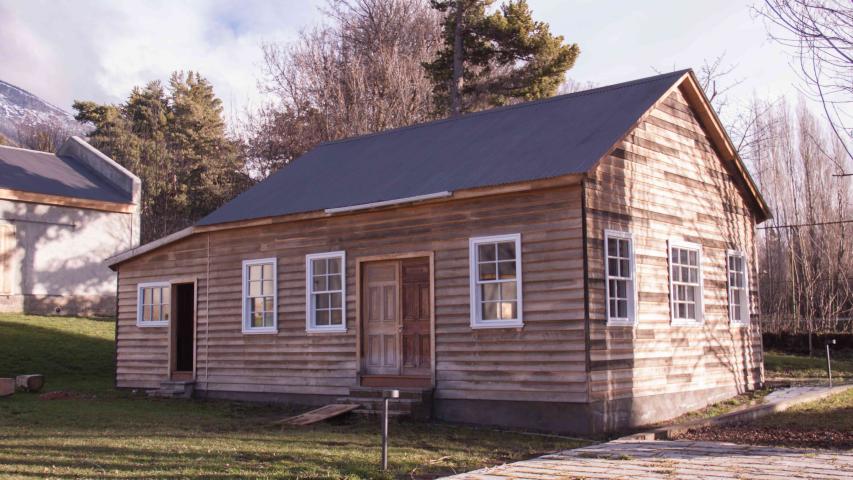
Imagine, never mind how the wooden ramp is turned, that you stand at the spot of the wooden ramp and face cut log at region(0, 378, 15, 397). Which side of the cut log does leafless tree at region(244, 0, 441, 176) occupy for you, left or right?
right

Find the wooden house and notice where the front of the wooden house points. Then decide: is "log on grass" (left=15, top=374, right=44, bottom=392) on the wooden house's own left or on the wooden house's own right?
on the wooden house's own right

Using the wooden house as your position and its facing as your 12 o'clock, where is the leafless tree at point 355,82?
The leafless tree is roughly at 4 o'clock from the wooden house.

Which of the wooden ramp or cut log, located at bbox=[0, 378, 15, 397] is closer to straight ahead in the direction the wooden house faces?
the wooden ramp

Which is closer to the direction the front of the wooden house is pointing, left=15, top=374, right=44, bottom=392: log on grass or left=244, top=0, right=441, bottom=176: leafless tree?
the log on grass

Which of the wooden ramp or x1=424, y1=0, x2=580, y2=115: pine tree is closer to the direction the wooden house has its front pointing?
the wooden ramp

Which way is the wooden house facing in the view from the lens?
facing the viewer and to the left of the viewer

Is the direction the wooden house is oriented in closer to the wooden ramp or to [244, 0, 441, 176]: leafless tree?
the wooden ramp

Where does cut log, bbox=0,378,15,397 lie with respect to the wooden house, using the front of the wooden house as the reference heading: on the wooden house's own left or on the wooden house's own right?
on the wooden house's own right

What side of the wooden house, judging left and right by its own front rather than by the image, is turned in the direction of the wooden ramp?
front

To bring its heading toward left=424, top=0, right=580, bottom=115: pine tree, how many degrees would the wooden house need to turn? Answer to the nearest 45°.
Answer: approximately 135° to its right

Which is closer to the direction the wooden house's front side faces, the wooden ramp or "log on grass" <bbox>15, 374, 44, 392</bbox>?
the wooden ramp
